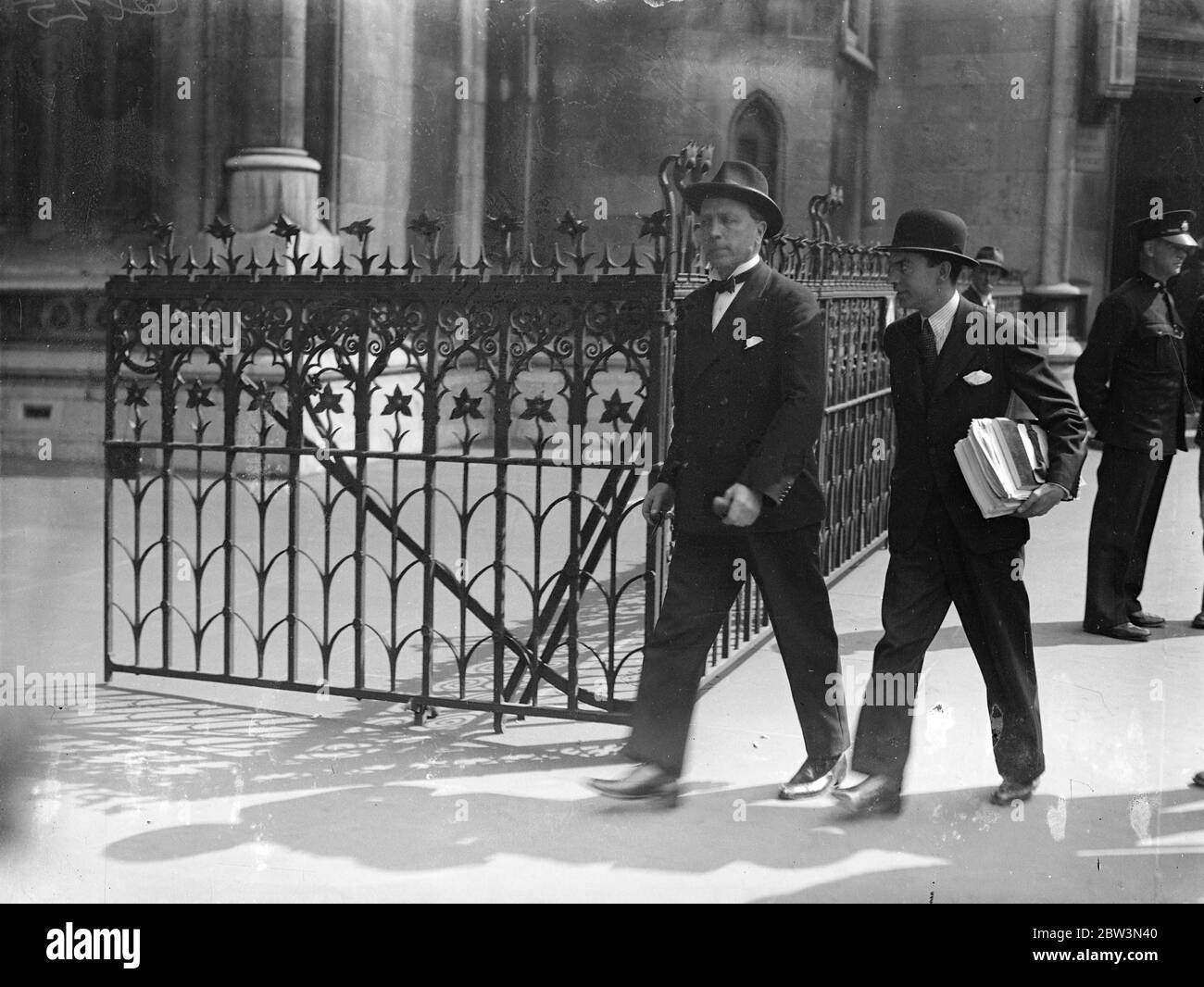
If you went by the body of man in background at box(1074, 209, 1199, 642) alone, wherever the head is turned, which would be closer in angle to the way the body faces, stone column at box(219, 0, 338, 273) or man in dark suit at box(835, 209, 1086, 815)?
the man in dark suit

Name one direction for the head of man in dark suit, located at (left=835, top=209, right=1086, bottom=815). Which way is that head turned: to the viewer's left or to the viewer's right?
to the viewer's left

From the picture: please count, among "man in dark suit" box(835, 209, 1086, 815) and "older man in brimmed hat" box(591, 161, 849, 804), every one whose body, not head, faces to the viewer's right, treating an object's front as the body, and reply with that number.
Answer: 0

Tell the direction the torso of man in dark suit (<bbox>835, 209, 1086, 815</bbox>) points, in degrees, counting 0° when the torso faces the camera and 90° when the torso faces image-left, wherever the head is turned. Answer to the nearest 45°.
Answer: approximately 45°

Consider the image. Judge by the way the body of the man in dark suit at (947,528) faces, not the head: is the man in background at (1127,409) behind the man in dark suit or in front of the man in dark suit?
behind

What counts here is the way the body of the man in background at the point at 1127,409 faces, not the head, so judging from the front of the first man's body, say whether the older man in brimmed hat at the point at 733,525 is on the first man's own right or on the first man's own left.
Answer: on the first man's own right

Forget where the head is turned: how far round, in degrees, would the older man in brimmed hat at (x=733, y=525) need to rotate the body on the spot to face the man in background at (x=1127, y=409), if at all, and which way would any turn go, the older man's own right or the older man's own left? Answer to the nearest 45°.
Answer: approximately 180°

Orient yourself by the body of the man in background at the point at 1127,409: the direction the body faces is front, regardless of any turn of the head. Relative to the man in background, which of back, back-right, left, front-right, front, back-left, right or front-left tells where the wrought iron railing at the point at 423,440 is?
right

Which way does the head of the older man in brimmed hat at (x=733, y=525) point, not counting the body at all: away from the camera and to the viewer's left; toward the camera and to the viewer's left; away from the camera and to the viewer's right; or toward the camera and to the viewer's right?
toward the camera and to the viewer's left
